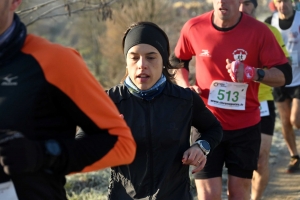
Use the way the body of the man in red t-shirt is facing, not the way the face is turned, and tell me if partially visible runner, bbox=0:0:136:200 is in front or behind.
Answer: in front

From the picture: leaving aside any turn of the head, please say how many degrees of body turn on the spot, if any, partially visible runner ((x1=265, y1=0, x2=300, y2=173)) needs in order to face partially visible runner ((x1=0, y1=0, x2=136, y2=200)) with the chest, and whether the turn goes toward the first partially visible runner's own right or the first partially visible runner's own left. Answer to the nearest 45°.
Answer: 0° — they already face them

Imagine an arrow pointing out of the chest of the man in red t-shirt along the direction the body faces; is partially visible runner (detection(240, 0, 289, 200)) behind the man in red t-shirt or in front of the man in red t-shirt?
behind

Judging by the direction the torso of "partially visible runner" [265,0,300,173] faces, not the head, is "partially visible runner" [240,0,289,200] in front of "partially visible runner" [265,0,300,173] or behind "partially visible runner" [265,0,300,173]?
in front

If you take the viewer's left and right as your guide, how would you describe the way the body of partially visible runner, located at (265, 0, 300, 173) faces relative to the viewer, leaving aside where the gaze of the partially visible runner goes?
facing the viewer
